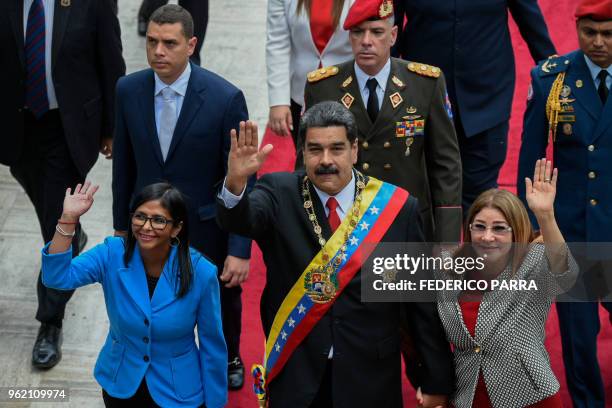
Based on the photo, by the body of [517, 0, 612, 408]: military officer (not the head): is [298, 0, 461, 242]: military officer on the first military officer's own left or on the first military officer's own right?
on the first military officer's own right

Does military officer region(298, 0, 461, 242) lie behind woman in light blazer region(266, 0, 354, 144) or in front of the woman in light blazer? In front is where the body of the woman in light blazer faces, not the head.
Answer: in front

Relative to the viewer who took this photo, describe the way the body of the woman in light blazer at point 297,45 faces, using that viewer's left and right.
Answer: facing the viewer

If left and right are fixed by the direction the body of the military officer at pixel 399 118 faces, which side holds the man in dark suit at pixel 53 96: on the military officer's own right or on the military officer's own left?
on the military officer's own right

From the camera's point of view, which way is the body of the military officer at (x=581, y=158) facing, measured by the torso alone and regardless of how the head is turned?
toward the camera

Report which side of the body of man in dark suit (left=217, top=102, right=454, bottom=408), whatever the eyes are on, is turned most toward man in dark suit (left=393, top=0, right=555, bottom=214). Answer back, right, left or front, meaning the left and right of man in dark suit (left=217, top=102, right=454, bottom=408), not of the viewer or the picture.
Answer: back

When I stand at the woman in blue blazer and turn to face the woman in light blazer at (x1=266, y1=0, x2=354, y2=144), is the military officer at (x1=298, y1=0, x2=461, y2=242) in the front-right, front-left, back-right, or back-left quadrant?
front-right

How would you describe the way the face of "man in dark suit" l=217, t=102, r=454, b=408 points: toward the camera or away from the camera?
toward the camera

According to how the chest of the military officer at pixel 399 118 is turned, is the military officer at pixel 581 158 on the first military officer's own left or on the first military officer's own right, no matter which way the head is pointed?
on the first military officer's own left

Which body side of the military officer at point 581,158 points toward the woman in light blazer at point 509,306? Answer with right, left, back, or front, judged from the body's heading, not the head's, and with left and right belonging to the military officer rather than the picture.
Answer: front

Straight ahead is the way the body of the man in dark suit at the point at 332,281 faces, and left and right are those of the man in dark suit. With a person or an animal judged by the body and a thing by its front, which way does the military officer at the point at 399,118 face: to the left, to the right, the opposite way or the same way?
the same way

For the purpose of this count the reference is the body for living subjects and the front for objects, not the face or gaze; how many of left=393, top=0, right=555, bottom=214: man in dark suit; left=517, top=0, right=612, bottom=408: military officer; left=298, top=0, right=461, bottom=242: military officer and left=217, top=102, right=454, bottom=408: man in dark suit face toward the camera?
4

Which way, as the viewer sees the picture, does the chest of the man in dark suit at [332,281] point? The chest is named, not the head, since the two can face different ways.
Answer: toward the camera

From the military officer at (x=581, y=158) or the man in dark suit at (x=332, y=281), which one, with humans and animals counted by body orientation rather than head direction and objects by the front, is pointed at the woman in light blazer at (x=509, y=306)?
the military officer

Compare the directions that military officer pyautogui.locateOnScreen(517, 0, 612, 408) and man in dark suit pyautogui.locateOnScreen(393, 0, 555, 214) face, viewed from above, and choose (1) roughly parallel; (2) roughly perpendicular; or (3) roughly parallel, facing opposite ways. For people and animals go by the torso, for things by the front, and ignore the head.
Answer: roughly parallel

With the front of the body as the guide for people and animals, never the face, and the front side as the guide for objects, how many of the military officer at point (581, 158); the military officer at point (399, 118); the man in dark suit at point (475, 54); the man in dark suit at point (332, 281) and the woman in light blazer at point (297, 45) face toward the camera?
5
